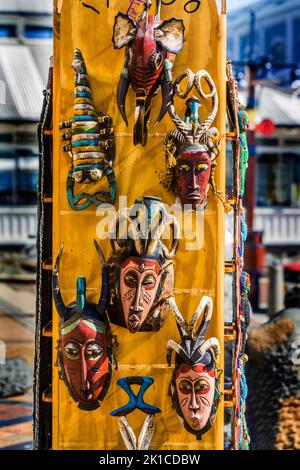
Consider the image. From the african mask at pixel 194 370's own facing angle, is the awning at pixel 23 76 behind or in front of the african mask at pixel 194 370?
behind

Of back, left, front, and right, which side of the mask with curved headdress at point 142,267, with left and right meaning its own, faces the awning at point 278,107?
back

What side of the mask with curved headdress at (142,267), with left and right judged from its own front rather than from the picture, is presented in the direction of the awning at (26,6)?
back

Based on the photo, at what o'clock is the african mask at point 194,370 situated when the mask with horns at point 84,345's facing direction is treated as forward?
The african mask is roughly at 9 o'clock from the mask with horns.

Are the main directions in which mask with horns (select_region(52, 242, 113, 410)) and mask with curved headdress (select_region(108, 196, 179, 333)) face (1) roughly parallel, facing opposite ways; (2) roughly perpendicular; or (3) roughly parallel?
roughly parallel

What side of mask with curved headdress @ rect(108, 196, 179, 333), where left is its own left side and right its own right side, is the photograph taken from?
front

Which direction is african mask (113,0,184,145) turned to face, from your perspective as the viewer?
facing the viewer
